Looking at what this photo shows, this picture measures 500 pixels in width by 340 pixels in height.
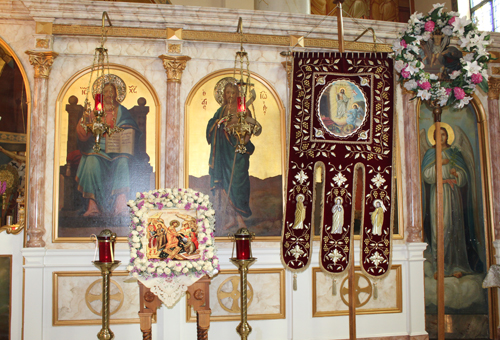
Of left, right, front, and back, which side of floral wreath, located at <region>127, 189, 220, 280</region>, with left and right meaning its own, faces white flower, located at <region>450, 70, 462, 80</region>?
left

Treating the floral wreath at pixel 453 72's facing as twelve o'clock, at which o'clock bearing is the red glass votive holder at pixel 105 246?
The red glass votive holder is roughly at 2 o'clock from the floral wreath.

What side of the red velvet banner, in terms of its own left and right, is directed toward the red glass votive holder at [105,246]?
right

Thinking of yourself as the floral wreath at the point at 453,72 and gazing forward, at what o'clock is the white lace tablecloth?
The white lace tablecloth is roughly at 2 o'clock from the floral wreath.

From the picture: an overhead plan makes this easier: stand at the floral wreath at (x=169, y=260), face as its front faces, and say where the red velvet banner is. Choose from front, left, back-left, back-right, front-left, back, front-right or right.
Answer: left

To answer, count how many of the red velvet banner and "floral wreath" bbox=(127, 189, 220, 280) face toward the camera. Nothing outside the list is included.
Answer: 2

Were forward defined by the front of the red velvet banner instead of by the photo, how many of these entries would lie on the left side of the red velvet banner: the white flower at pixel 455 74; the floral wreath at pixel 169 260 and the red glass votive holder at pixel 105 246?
1

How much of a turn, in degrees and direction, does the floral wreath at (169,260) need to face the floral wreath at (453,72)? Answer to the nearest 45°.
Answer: approximately 90° to its left

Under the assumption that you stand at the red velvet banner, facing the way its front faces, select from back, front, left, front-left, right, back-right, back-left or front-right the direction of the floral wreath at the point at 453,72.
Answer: left

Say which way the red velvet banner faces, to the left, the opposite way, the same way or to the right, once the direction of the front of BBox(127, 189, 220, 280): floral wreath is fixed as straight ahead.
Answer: the same way

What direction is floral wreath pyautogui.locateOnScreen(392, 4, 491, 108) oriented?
toward the camera

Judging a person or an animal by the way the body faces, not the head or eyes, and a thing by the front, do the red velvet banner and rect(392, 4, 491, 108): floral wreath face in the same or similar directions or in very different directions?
same or similar directions

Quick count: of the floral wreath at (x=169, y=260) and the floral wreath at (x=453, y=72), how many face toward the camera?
2
